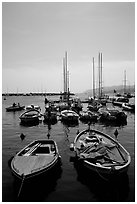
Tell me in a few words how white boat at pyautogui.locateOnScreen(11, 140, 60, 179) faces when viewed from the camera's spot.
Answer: facing the viewer and to the left of the viewer

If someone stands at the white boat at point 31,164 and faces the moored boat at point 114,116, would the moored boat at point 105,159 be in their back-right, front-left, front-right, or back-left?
front-right

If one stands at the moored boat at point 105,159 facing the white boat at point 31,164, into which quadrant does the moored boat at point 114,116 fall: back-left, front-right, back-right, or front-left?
back-right
